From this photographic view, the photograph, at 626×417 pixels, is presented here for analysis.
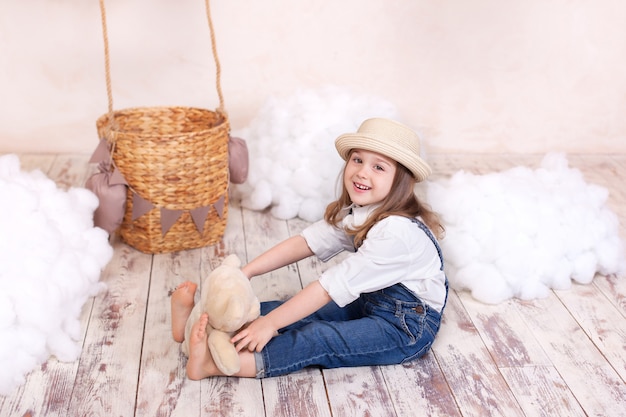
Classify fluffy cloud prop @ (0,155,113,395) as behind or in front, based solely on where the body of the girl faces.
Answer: in front

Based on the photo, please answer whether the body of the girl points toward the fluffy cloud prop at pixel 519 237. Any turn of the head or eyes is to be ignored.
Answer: no

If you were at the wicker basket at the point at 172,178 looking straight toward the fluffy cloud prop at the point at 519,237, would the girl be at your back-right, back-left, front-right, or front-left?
front-right

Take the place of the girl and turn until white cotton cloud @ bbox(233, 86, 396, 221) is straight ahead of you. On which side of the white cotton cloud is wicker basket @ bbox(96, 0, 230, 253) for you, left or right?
left

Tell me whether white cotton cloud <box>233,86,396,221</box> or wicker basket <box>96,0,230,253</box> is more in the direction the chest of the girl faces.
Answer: the wicker basket

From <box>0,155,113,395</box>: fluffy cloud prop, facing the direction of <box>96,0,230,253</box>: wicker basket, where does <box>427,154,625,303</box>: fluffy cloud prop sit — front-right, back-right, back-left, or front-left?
front-right

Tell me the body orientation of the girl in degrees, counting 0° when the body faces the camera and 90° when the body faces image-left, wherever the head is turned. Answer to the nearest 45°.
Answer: approximately 90°

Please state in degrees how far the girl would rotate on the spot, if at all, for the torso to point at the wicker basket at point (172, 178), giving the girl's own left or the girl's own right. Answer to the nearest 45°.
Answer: approximately 45° to the girl's own right

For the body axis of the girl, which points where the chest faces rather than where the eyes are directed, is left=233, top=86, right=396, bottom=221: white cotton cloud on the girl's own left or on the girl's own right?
on the girl's own right
